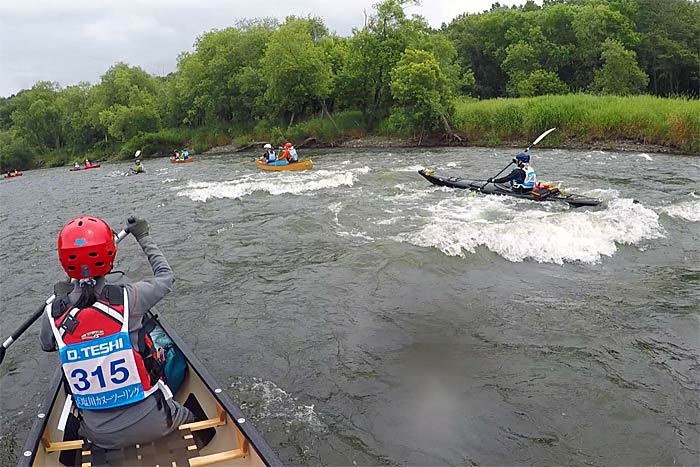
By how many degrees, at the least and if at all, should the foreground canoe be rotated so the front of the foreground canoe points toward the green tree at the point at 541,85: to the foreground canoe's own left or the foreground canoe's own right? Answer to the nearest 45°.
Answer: approximately 45° to the foreground canoe's own right

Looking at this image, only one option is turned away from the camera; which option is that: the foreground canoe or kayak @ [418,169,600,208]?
the foreground canoe

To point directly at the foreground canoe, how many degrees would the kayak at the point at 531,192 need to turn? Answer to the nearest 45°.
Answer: approximately 90° to its left

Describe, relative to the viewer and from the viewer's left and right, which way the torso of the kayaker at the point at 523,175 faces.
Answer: facing away from the viewer and to the left of the viewer

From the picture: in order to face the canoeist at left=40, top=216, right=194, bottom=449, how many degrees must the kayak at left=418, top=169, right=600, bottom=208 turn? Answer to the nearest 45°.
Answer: approximately 90° to its left

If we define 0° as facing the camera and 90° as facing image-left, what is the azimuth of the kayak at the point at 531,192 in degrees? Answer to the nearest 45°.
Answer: approximately 90°

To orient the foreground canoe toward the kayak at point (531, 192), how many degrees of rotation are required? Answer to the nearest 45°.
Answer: approximately 45° to its right

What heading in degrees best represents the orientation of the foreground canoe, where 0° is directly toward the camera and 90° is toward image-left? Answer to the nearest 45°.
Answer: approximately 180°

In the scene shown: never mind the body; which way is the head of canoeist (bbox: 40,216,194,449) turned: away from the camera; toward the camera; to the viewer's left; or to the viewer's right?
away from the camera

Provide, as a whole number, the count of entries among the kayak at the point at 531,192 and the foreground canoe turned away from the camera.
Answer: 1

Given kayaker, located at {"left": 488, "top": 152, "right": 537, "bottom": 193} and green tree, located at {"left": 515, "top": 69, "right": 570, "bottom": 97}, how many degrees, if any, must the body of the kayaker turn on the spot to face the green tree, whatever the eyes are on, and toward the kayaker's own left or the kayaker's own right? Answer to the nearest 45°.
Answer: approximately 45° to the kayaker's own right

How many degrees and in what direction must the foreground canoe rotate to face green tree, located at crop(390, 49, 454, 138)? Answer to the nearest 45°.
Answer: approximately 45° to its right

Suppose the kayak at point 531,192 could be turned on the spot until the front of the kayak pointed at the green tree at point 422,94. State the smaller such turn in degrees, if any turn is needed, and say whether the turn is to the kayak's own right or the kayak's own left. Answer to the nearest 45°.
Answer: approximately 90° to the kayak's own right

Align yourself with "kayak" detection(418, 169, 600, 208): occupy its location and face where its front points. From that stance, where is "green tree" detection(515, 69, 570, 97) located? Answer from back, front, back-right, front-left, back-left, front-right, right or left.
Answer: right

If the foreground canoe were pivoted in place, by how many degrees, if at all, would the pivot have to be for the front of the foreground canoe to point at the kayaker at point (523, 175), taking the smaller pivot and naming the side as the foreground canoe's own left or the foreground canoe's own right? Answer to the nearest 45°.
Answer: approximately 45° to the foreground canoe's own right

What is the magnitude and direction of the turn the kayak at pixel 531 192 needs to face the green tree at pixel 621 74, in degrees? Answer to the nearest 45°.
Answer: approximately 90° to its right
